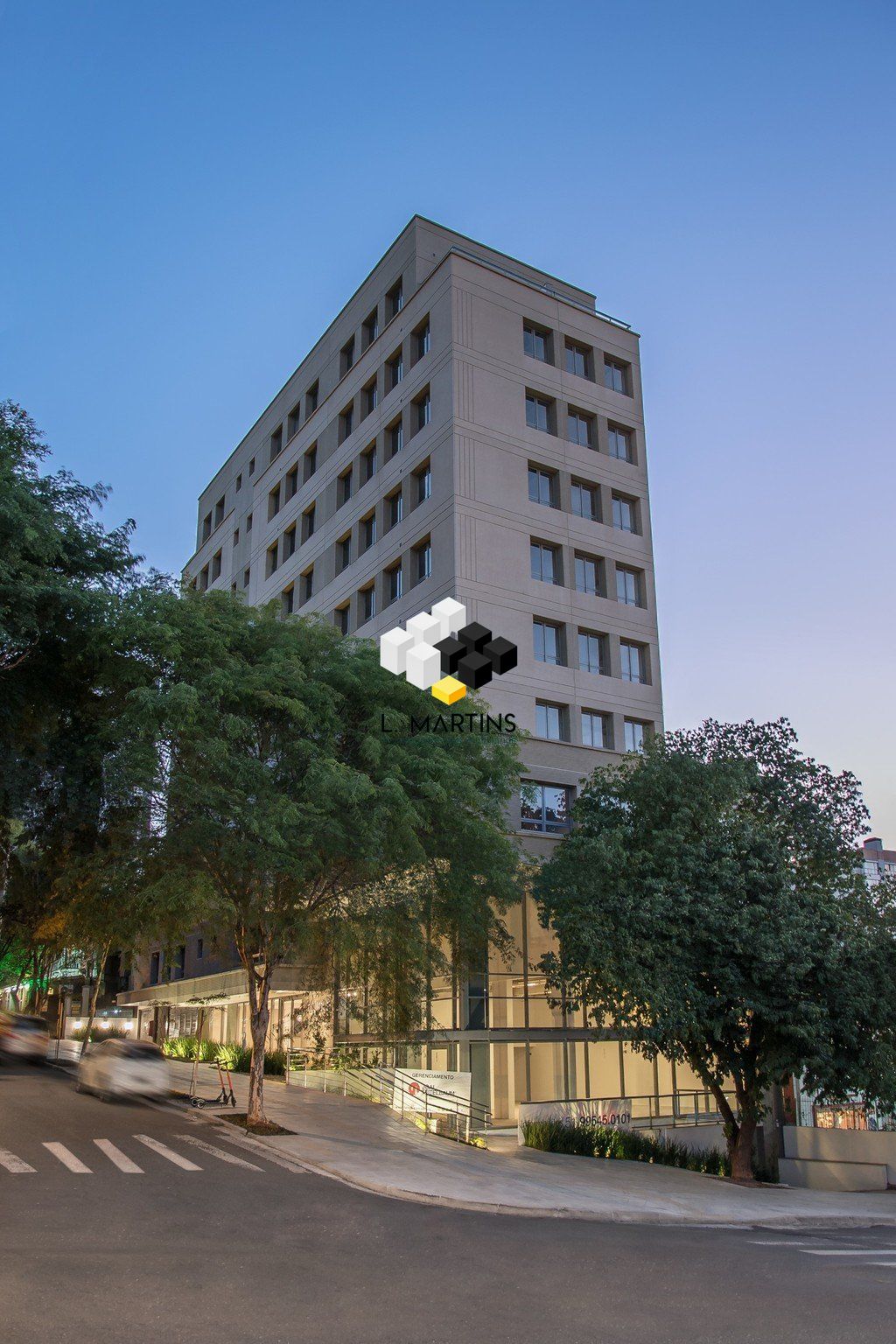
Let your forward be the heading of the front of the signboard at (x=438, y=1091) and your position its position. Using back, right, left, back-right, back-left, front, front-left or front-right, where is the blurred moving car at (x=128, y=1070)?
right

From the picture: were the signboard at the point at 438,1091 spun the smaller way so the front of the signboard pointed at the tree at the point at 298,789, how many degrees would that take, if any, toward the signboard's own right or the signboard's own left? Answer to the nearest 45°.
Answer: approximately 45° to the signboard's own right

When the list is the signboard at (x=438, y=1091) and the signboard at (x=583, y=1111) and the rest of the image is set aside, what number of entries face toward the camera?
2

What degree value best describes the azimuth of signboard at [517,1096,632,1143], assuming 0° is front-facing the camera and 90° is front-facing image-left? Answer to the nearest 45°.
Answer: approximately 0°

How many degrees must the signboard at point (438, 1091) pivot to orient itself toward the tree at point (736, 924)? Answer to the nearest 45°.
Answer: approximately 45° to its left

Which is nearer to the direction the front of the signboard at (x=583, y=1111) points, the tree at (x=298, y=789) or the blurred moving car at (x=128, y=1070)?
the tree

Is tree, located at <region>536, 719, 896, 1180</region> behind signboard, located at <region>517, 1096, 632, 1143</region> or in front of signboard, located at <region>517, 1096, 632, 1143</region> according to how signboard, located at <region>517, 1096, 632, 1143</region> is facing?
in front
